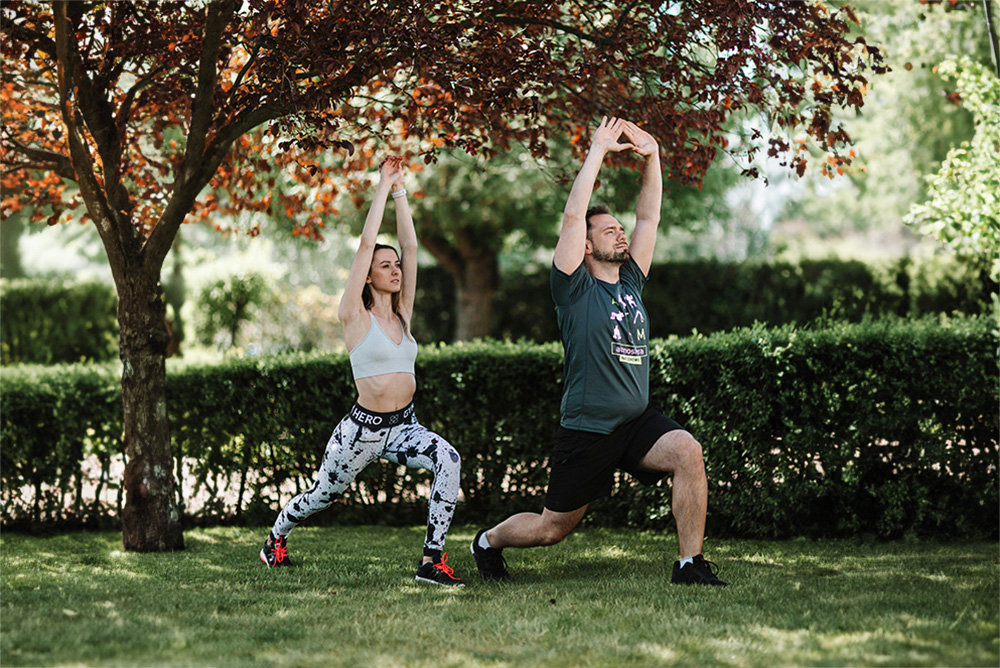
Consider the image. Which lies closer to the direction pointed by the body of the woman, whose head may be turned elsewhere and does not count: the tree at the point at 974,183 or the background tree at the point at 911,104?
the tree

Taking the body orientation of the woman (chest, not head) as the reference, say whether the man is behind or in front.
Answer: in front

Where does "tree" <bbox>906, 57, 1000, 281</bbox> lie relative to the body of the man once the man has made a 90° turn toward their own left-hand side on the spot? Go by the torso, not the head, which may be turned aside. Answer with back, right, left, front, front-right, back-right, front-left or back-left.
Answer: front

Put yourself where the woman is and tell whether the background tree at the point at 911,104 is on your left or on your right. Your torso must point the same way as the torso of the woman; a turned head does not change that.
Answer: on your left

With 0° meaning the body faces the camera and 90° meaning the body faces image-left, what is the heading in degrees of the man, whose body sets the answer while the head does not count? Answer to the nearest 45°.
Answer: approximately 315°

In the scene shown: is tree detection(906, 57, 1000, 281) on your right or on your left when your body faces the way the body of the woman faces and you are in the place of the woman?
on your left

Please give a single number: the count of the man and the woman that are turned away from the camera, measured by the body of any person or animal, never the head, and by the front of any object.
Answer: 0

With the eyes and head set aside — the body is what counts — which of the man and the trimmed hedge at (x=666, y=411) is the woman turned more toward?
the man

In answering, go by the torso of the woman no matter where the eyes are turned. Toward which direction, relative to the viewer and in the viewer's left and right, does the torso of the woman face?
facing the viewer and to the right of the viewer
